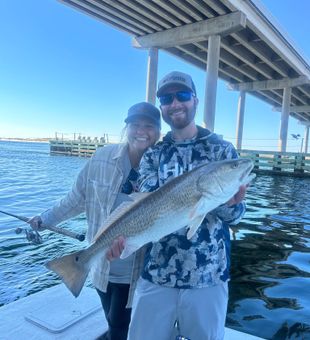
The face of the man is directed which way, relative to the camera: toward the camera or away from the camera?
toward the camera

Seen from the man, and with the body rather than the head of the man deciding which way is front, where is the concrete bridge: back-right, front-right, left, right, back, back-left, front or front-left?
back

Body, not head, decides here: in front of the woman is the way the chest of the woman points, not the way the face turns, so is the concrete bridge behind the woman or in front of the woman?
behind

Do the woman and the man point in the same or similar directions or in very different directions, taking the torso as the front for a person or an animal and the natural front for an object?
same or similar directions

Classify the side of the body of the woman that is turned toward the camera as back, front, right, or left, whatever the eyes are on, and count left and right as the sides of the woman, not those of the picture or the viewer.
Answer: front

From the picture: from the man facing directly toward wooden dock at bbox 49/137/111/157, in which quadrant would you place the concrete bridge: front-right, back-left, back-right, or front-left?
front-right

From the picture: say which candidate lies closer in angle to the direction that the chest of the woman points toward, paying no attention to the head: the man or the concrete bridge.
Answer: the man

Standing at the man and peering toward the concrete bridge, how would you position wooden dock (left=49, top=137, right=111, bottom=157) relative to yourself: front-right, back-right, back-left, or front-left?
front-left

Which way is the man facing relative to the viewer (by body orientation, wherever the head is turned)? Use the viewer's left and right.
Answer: facing the viewer

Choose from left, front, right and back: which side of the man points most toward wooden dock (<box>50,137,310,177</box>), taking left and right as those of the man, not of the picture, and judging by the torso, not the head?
back

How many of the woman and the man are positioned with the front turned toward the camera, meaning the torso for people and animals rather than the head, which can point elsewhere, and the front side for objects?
2

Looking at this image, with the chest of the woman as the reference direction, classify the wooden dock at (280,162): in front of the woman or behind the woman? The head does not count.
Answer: behind
